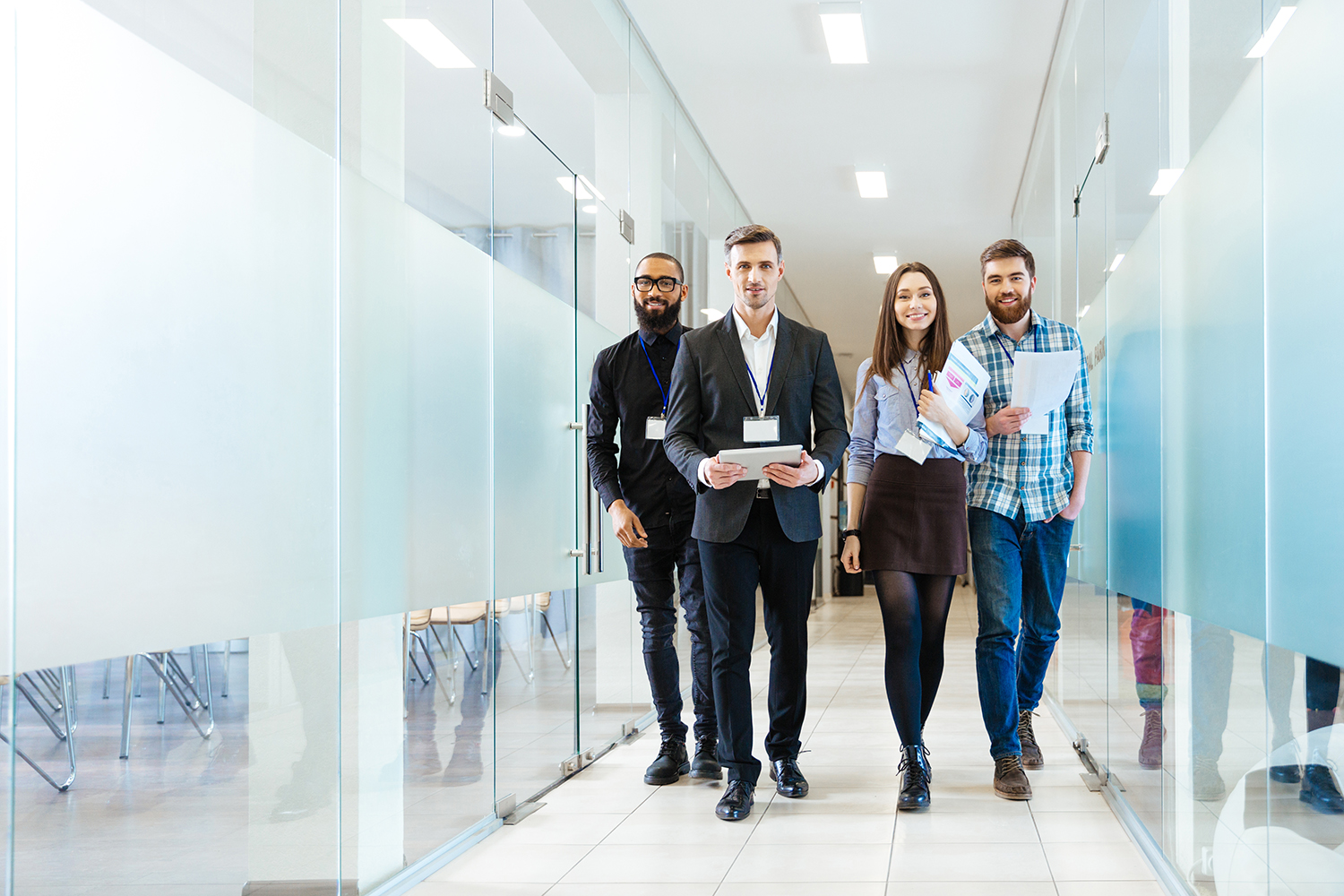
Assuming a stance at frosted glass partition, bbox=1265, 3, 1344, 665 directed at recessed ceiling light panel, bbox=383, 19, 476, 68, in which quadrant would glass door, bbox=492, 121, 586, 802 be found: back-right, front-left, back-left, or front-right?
front-right

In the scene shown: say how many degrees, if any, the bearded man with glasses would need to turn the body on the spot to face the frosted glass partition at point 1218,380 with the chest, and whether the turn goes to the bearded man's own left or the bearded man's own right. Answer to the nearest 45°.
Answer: approximately 45° to the bearded man's own left

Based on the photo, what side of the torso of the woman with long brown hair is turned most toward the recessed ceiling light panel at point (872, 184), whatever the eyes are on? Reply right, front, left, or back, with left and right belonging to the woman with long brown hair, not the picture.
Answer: back

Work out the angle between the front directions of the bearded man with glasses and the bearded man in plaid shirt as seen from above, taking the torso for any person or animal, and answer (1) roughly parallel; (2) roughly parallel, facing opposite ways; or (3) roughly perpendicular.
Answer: roughly parallel

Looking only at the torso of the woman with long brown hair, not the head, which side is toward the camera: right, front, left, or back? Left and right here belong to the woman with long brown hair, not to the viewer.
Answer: front

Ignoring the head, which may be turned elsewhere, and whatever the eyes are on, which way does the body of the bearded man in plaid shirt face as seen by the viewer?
toward the camera

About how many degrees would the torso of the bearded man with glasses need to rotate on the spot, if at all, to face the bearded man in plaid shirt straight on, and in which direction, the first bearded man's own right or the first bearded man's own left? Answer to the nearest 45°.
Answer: approximately 90° to the first bearded man's own left

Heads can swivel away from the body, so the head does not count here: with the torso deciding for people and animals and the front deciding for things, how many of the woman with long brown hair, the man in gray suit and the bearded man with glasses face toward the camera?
3

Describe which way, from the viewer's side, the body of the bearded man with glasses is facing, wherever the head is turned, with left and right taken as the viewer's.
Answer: facing the viewer

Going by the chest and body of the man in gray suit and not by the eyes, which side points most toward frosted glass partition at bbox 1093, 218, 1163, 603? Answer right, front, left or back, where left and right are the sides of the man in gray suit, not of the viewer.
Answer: left

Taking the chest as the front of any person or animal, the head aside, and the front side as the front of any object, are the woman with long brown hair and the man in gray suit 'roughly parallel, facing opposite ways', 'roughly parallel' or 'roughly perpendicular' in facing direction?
roughly parallel

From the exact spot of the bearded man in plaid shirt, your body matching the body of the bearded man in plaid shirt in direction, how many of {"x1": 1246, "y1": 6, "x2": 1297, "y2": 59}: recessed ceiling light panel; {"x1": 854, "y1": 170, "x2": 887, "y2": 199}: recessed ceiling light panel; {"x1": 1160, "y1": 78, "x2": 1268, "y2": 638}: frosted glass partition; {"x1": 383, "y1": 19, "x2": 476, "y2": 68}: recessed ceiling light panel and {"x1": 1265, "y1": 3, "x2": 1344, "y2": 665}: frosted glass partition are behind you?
1

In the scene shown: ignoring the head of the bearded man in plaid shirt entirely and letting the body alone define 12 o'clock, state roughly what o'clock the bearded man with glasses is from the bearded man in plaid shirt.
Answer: The bearded man with glasses is roughly at 3 o'clock from the bearded man in plaid shirt.

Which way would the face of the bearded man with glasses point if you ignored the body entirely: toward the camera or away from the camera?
toward the camera

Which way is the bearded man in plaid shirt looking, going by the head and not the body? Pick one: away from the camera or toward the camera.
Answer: toward the camera
